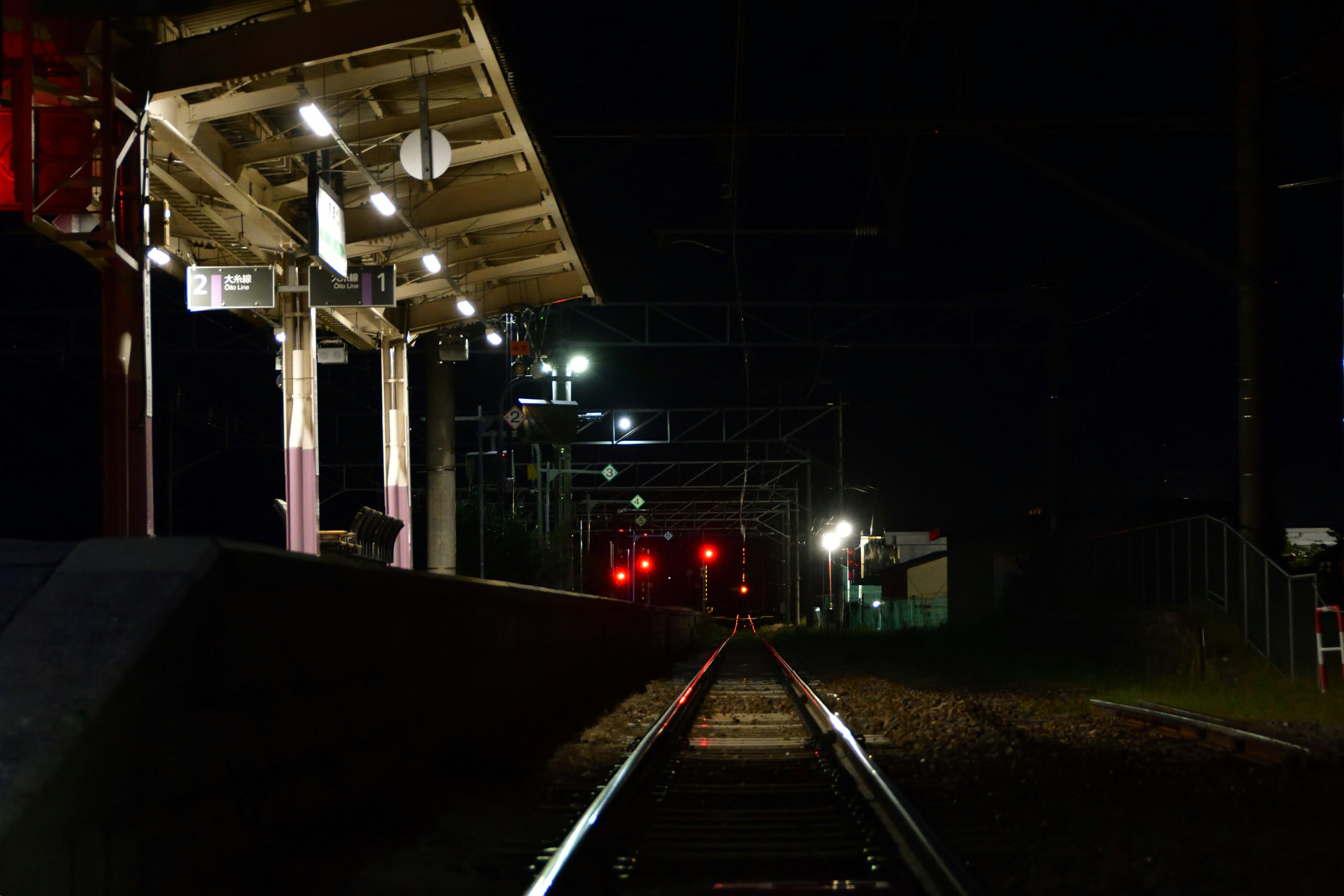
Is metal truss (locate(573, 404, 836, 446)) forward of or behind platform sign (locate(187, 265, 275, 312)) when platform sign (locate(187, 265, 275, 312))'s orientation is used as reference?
behind

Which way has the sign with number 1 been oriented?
toward the camera

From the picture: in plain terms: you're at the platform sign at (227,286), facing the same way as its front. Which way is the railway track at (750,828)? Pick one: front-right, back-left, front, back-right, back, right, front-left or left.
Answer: front

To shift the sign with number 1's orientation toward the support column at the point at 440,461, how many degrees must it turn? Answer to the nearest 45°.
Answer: approximately 180°

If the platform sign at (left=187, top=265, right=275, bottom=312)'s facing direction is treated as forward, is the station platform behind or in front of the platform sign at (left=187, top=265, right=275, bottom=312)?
in front

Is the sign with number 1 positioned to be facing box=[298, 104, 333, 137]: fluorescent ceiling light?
yes

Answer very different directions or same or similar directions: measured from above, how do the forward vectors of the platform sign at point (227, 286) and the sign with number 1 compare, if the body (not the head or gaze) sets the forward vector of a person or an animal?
same or similar directions

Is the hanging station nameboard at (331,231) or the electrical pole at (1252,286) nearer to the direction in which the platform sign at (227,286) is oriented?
the hanging station nameboard

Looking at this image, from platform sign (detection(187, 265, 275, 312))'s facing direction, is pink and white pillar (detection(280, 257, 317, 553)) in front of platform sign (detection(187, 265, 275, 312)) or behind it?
behind

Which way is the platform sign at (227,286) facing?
toward the camera

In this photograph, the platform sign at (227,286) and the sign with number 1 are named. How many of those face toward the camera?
2
